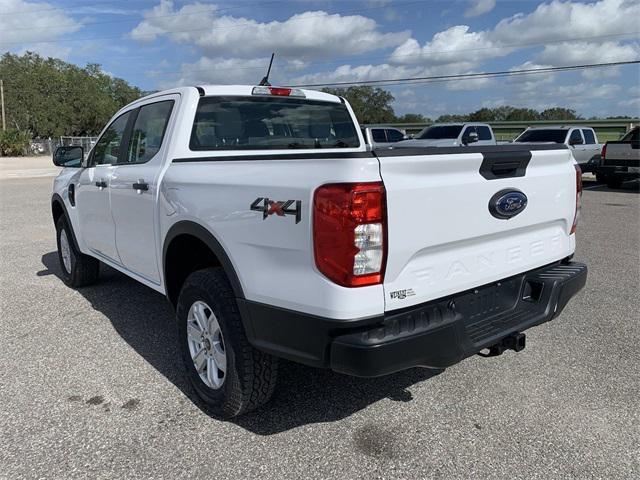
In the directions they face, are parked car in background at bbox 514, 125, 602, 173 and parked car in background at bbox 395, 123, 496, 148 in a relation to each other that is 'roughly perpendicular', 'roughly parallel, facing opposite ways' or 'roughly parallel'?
roughly parallel

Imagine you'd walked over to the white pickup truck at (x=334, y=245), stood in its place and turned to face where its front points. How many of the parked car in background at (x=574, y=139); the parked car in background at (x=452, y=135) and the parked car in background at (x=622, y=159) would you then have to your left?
0

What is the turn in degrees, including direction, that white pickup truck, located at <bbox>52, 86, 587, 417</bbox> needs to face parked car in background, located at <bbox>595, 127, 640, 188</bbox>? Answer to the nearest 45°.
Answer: approximately 90° to its right

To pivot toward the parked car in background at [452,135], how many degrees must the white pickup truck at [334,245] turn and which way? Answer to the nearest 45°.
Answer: approximately 45° to its right

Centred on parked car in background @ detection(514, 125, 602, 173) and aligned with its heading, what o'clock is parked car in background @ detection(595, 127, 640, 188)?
parked car in background @ detection(595, 127, 640, 188) is roughly at 10 o'clock from parked car in background @ detection(514, 125, 602, 173).

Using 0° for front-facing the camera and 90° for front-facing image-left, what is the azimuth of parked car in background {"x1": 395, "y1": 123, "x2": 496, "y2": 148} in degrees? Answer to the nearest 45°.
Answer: approximately 45°

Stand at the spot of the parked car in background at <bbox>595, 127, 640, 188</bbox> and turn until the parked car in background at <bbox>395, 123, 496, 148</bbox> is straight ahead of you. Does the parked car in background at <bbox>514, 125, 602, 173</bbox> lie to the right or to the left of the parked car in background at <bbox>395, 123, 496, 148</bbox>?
right

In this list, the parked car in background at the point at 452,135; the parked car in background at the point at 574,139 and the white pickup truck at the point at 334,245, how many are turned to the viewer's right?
0

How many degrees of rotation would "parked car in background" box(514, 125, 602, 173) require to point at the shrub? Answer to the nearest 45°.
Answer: approximately 45° to its right

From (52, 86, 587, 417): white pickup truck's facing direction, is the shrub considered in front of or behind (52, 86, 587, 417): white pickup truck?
in front

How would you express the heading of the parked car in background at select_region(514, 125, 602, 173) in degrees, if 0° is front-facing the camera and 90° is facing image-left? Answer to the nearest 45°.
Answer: approximately 45°

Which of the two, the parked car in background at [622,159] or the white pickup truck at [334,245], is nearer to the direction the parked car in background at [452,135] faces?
the white pickup truck

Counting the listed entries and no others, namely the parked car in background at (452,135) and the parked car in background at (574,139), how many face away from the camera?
0

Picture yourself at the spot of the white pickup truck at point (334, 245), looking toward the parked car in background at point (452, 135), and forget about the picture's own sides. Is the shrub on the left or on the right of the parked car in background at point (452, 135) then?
left

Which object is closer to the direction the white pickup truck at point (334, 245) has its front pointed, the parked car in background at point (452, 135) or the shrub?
the shrub
